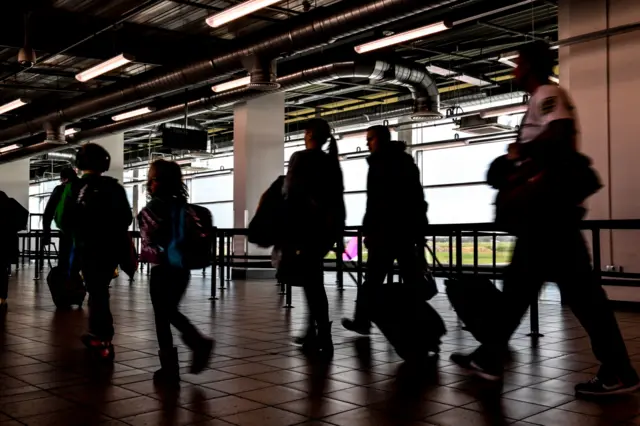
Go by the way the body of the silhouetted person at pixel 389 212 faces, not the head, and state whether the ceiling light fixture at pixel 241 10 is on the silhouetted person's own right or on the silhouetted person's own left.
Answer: on the silhouetted person's own right

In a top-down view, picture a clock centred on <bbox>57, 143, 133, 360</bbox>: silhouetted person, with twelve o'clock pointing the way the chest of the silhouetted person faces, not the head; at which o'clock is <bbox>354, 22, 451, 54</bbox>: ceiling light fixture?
The ceiling light fixture is roughly at 3 o'clock from the silhouetted person.

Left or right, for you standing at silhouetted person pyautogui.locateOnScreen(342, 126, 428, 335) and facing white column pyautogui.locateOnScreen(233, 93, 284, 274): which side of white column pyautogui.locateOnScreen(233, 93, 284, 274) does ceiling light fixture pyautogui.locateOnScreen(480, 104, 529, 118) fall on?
right
